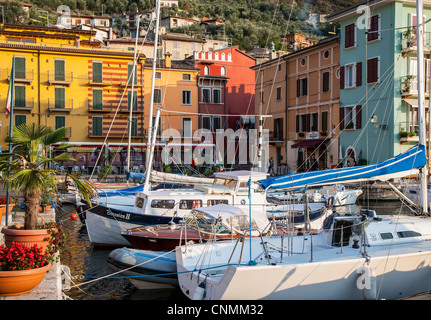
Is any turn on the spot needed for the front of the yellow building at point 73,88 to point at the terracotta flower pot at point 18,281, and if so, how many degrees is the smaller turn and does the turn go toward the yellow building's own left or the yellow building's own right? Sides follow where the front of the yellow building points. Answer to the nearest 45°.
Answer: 0° — it already faces it

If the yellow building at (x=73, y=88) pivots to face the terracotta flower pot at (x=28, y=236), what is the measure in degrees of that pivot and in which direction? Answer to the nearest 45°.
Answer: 0° — it already faces it

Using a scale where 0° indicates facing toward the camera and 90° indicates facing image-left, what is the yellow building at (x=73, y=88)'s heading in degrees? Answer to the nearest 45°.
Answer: approximately 0°
